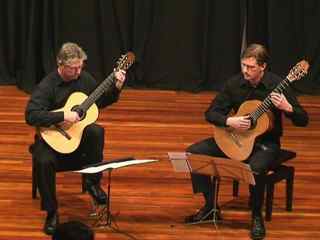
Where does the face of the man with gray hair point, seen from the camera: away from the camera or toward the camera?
toward the camera

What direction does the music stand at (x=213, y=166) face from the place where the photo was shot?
facing away from the viewer and to the right of the viewer

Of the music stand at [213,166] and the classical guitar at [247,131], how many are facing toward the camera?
1

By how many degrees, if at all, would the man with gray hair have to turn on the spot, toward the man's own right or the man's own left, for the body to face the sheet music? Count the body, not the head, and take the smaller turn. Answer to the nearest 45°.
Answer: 0° — they already face it

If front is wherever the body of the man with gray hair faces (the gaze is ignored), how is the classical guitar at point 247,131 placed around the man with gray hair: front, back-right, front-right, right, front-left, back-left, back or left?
front-left

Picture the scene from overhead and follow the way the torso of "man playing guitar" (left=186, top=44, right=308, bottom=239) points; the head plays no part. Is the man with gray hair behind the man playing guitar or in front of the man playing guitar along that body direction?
in front

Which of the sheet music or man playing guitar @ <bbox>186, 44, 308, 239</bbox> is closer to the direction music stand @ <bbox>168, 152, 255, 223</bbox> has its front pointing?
the man playing guitar

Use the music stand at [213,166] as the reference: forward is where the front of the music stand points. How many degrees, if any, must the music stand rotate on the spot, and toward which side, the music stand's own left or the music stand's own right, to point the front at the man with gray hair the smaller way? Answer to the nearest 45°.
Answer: approximately 135° to the music stand's own left

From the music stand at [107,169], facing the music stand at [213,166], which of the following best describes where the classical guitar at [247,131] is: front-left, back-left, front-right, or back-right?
front-left

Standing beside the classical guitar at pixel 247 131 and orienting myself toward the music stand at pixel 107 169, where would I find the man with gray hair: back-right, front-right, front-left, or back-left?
front-right

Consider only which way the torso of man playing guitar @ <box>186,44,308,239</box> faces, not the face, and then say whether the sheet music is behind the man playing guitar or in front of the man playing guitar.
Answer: in front

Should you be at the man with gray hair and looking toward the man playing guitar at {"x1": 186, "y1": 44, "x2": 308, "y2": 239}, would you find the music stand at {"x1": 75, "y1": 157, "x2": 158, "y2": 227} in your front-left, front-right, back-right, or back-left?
front-right

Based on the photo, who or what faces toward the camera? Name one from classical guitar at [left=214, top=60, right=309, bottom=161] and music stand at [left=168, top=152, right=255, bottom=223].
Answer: the classical guitar

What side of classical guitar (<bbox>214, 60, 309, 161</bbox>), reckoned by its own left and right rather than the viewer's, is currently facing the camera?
front

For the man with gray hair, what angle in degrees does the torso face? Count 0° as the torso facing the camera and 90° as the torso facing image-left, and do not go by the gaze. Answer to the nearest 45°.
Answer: approximately 315°

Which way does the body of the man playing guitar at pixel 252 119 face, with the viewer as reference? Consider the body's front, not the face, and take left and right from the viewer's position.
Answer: facing the viewer and to the left of the viewer
